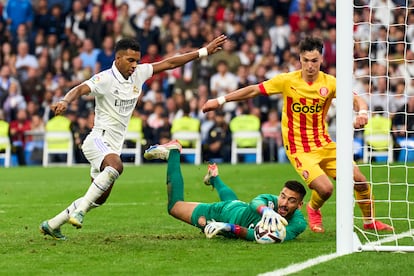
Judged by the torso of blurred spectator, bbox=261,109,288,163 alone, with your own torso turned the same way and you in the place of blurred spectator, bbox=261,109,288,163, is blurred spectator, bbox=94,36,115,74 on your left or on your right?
on your right

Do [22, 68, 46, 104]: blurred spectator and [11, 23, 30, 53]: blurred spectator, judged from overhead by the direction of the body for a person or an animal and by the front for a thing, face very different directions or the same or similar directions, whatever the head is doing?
same or similar directions

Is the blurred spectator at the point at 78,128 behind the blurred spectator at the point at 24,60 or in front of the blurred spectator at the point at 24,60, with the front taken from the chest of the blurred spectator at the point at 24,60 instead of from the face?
in front

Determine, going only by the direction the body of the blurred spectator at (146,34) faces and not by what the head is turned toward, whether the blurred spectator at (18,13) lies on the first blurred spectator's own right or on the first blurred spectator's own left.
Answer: on the first blurred spectator's own right

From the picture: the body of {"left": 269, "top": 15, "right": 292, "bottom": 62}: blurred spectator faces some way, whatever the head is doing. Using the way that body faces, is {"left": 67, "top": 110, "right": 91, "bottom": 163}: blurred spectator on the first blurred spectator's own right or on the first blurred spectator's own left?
on the first blurred spectator's own right

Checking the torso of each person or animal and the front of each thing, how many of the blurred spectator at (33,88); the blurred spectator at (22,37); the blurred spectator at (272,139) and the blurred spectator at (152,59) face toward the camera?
4

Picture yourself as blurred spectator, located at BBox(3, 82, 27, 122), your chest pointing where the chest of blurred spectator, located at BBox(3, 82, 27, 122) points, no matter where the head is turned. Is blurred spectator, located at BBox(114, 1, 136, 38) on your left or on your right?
on your left

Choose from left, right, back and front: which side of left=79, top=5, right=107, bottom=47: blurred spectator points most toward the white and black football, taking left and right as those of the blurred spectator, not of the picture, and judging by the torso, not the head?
front

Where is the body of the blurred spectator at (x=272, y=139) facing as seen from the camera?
toward the camera

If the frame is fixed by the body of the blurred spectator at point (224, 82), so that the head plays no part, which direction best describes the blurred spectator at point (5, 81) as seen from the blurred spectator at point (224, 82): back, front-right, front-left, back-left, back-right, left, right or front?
right

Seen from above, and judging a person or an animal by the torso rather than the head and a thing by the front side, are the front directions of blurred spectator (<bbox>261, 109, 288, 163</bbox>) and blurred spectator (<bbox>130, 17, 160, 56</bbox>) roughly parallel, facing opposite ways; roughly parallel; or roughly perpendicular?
roughly parallel

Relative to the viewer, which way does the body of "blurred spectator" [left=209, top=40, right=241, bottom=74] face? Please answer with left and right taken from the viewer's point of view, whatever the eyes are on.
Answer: facing the viewer

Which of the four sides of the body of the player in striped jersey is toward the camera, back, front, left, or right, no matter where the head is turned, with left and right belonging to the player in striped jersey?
front

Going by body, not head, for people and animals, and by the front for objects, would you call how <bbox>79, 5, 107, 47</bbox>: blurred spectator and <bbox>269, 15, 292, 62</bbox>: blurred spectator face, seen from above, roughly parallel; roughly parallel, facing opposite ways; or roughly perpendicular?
roughly parallel
